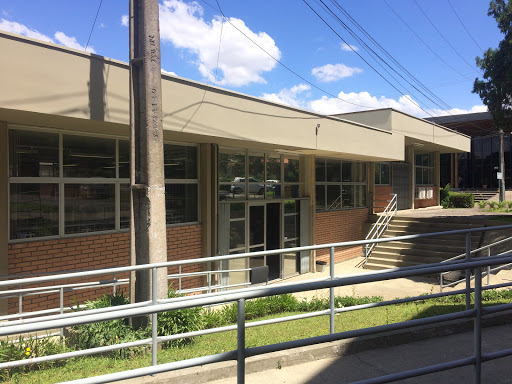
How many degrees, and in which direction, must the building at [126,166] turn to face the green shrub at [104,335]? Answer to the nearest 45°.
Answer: approximately 45° to its right

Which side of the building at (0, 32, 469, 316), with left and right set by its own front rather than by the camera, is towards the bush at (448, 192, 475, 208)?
left

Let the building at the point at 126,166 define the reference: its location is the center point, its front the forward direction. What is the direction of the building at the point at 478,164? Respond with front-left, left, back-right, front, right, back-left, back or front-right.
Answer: left

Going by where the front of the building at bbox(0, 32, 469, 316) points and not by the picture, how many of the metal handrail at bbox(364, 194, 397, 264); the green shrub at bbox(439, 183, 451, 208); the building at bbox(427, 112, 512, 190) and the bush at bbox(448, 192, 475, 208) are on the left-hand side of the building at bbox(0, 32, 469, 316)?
4

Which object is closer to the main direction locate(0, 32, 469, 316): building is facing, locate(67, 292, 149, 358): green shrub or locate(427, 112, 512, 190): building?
the green shrub

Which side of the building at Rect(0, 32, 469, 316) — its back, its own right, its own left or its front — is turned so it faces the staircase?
left

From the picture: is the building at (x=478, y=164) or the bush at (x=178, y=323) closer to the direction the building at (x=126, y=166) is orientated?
the bush

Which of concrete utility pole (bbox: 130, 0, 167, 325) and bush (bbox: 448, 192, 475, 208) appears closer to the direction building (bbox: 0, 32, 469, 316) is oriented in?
the concrete utility pole

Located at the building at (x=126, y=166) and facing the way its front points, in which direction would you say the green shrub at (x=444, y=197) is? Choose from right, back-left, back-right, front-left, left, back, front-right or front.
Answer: left

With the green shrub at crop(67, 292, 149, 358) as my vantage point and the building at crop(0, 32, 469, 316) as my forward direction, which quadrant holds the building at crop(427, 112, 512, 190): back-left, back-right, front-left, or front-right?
front-right

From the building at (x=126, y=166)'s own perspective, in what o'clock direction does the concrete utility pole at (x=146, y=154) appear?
The concrete utility pole is roughly at 1 o'clock from the building.

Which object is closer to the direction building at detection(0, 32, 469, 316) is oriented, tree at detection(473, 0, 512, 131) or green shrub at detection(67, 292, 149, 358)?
the green shrub

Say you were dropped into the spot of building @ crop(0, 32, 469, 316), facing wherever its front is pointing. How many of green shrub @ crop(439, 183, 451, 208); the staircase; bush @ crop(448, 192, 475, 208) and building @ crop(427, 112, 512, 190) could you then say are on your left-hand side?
4

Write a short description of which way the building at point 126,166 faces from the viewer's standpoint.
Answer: facing the viewer and to the right of the viewer

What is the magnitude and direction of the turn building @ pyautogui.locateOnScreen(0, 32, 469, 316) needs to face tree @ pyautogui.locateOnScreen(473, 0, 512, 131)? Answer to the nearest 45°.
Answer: approximately 90° to its left
